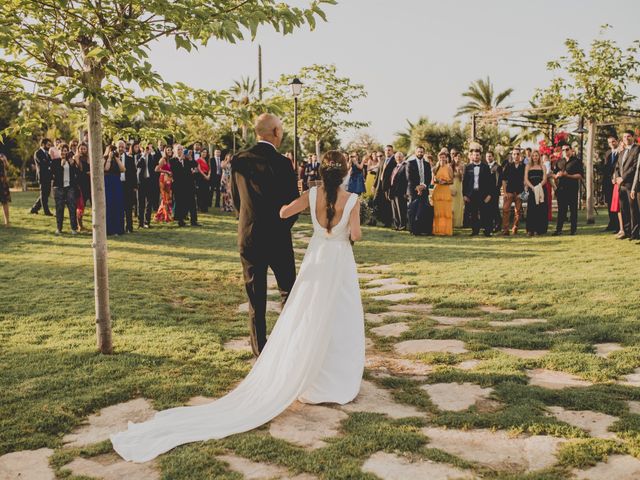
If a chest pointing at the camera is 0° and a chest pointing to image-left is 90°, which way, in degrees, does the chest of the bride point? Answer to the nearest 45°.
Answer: approximately 180°

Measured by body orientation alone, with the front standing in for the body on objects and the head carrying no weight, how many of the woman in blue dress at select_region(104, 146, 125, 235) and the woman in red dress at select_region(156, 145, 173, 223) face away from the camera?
0

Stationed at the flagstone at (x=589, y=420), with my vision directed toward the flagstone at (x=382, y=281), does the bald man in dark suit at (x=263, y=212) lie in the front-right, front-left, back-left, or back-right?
front-left

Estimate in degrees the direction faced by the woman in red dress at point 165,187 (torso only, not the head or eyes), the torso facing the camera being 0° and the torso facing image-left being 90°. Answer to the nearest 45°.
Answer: approximately 315°

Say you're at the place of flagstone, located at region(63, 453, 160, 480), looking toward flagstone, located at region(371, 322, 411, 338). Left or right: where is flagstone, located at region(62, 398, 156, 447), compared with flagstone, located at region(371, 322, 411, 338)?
left

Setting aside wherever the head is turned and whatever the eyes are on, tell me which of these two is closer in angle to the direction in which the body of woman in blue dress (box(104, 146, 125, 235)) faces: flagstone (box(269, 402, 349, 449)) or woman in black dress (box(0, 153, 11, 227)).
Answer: the flagstone

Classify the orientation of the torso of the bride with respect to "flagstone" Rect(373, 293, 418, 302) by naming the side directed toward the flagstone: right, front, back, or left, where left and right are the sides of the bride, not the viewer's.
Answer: front

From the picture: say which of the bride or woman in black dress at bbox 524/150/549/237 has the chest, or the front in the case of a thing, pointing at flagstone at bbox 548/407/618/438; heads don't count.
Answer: the woman in black dress

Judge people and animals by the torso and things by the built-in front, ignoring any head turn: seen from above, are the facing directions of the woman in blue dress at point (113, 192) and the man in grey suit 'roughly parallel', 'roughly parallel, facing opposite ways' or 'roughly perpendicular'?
roughly perpendicular

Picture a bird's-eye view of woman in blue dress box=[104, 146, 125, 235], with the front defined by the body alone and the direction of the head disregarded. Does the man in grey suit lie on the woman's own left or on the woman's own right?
on the woman's own left

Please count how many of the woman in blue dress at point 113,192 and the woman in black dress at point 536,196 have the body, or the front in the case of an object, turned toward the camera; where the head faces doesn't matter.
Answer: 2

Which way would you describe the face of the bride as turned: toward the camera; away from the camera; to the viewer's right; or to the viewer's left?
away from the camera

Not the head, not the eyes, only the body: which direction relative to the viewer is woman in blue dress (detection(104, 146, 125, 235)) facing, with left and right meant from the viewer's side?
facing the viewer

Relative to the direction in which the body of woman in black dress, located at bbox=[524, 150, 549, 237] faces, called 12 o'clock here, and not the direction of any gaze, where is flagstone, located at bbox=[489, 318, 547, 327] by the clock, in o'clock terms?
The flagstone is roughly at 12 o'clock from the woman in black dress.

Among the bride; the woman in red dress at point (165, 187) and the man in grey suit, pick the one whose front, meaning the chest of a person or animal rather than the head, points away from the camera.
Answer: the bride

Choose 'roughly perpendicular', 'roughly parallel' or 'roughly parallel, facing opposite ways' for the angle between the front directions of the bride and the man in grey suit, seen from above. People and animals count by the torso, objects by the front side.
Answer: roughly perpendicular

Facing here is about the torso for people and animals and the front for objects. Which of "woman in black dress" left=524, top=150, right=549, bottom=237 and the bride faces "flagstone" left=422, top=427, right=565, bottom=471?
the woman in black dress

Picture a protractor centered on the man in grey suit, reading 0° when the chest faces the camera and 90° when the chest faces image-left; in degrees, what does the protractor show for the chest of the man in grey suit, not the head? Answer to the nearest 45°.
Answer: approximately 45°
